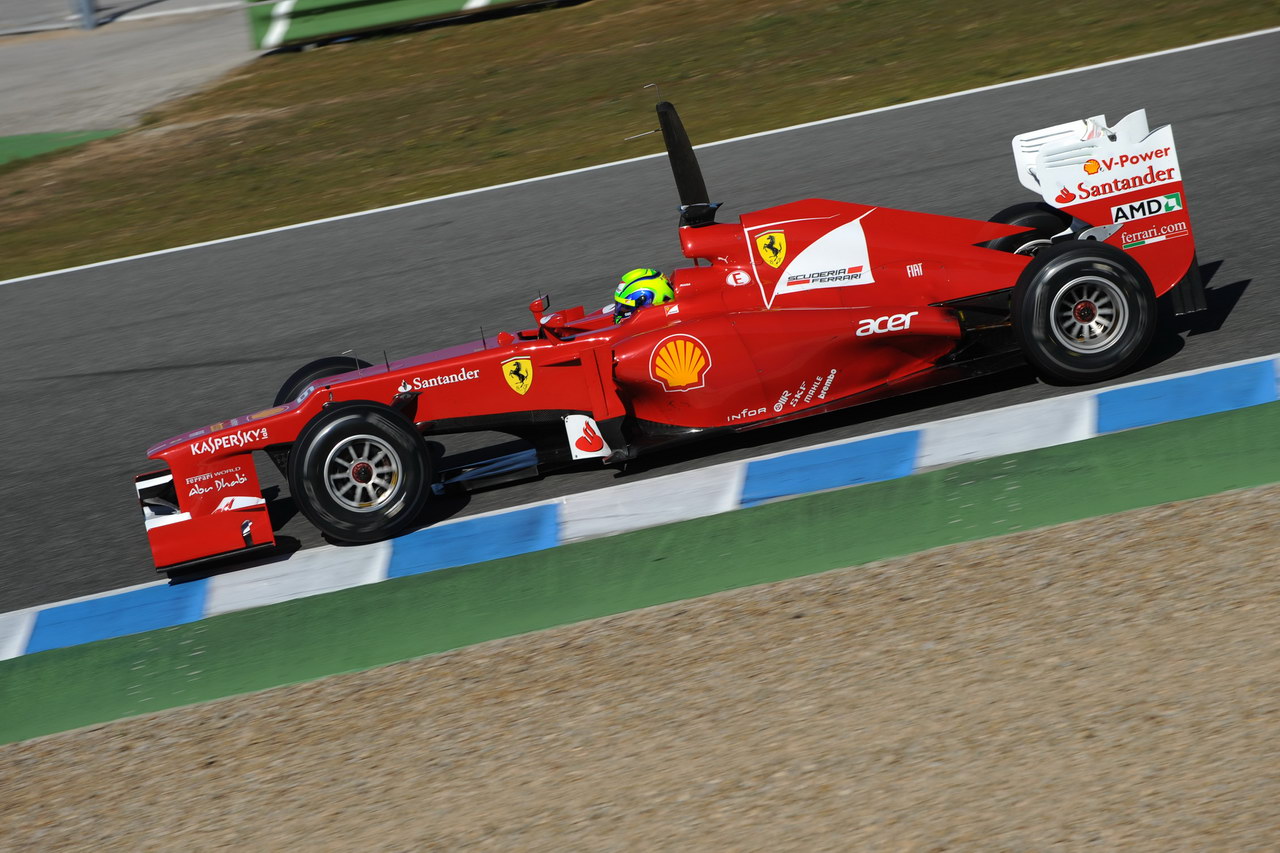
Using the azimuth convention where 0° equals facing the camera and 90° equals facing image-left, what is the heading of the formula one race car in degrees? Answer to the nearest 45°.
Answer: approximately 90°
